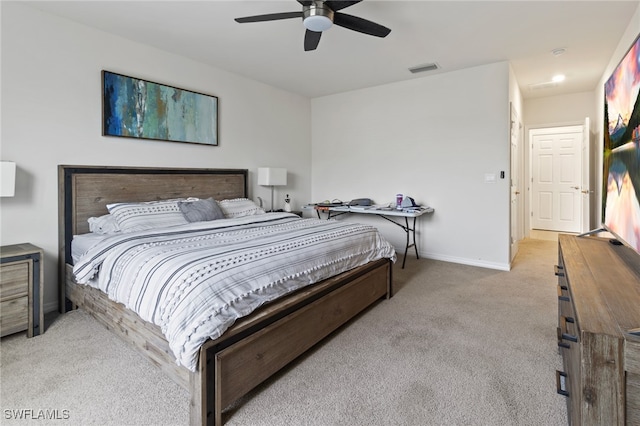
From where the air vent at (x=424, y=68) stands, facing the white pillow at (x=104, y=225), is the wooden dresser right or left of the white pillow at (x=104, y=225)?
left

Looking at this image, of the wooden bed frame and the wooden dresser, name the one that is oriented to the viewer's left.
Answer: the wooden dresser

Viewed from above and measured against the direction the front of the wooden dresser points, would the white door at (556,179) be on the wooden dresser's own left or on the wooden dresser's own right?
on the wooden dresser's own right

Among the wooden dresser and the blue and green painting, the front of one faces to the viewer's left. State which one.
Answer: the wooden dresser

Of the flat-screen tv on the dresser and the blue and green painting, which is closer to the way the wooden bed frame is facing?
the flat-screen tv on the dresser

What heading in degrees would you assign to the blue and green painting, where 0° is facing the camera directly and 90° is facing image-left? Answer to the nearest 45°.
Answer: approximately 315°

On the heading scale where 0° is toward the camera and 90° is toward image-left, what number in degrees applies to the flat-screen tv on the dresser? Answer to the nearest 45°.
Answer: approximately 90°

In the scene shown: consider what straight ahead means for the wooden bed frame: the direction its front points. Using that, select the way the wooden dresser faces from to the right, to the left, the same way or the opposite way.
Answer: the opposite way

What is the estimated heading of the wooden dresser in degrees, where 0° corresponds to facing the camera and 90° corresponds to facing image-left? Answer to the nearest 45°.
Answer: approximately 90°
